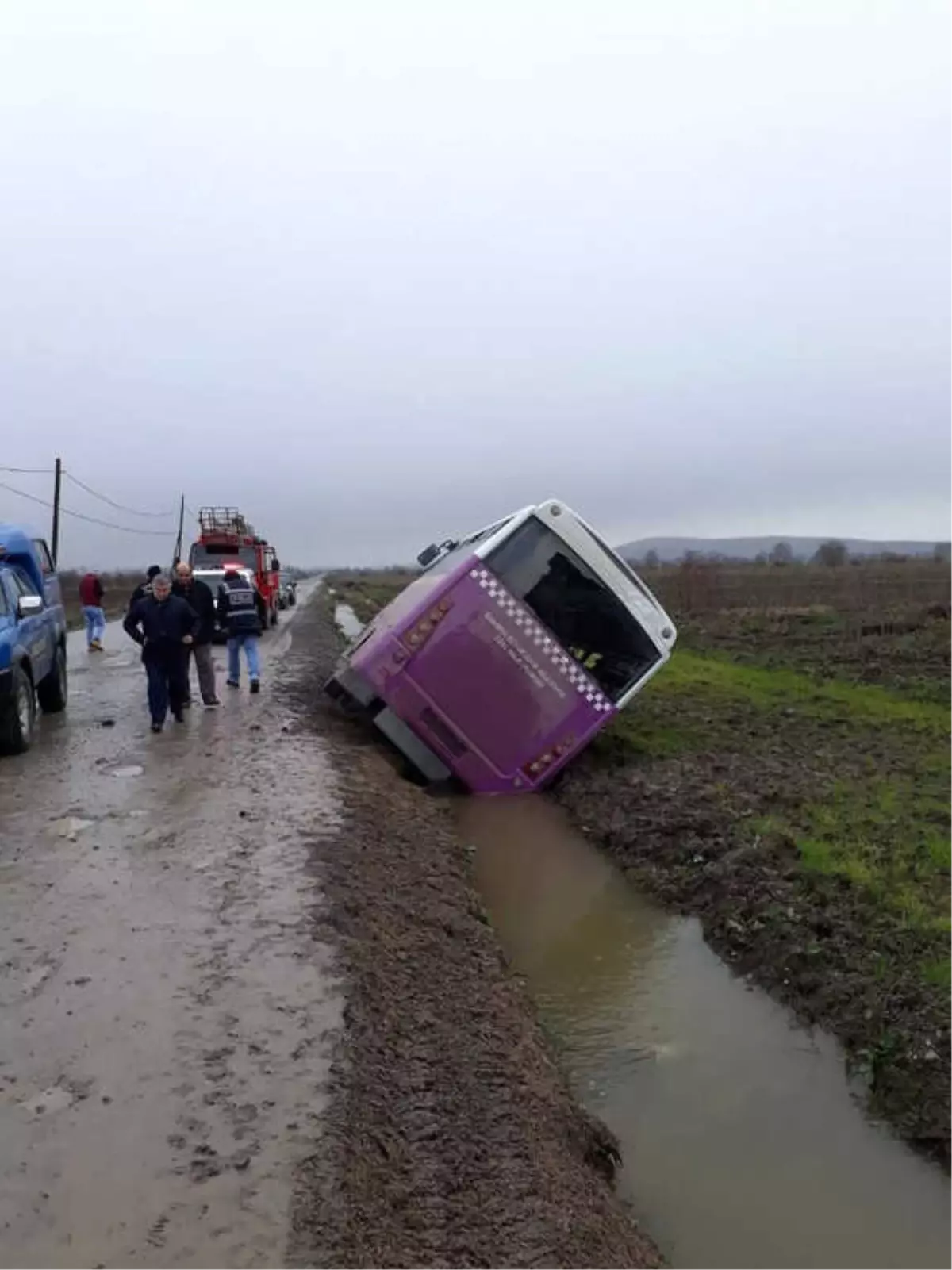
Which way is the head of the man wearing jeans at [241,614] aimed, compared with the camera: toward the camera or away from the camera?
away from the camera

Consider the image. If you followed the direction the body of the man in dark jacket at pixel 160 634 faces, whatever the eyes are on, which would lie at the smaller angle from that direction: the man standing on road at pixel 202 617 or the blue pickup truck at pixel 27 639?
the blue pickup truck

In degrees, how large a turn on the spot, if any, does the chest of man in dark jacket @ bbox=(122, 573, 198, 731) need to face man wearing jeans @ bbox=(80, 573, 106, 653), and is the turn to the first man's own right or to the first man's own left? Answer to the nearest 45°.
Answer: approximately 180°

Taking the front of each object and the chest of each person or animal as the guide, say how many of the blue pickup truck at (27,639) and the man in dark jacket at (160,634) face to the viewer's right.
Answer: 0

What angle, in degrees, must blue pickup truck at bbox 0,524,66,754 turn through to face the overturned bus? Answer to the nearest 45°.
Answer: approximately 90° to its left

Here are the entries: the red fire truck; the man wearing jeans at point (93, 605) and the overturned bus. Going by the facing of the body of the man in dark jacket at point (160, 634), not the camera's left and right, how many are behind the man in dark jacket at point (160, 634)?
2

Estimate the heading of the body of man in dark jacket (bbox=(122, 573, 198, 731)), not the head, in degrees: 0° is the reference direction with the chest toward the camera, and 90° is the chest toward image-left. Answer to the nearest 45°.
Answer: approximately 0°

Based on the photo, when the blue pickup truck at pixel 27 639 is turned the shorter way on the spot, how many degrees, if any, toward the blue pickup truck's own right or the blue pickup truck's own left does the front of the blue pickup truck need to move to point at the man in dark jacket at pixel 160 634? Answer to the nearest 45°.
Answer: approximately 135° to the blue pickup truck's own left

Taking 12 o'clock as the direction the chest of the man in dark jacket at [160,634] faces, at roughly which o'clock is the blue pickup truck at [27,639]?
The blue pickup truck is roughly at 3 o'clock from the man in dark jacket.

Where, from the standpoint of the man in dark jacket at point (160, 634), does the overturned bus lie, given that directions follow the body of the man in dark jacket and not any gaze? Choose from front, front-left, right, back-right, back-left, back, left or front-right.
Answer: front-left
